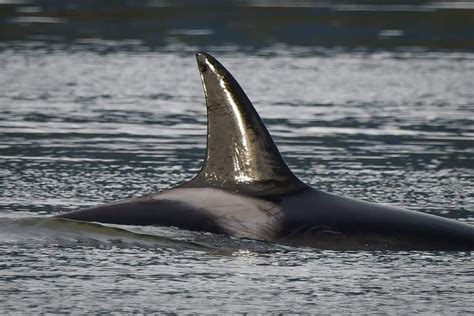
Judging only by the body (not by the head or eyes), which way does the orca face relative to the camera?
to the viewer's right
